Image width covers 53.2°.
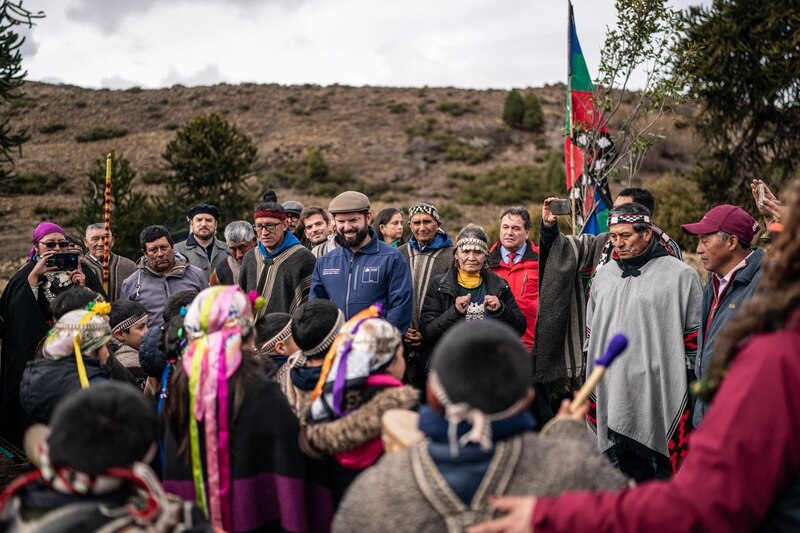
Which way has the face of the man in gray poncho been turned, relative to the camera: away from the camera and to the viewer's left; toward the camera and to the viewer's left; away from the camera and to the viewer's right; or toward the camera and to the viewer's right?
toward the camera and to the viewer's left

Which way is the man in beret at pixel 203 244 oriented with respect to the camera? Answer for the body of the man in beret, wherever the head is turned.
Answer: toward the camera

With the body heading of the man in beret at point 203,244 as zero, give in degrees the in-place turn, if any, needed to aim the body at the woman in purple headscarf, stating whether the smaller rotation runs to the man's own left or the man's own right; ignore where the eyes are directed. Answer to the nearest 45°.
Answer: approximately 45° to the man's own right

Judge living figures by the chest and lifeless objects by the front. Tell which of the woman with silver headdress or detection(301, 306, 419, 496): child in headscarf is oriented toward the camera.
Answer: the woman with silver headdress

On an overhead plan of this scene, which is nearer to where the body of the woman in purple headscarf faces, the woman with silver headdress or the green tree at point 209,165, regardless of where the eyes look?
the woman with silver headdress

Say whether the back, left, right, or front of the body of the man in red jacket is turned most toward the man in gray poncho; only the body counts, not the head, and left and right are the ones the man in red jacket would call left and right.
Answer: left

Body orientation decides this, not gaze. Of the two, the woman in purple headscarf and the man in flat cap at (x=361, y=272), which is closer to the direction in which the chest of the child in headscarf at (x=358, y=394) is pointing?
the man in flat cap

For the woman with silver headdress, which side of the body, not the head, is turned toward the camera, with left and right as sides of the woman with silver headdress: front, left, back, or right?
front

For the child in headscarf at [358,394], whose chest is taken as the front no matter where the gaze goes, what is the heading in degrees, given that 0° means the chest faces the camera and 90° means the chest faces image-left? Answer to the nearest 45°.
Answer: approximately 225°

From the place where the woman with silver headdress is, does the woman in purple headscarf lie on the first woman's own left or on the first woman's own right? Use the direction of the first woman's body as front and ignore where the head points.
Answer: on the first woman's own right

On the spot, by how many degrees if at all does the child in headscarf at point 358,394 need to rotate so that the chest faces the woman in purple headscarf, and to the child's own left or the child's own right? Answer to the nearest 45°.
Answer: approximately 90° to the child's own left

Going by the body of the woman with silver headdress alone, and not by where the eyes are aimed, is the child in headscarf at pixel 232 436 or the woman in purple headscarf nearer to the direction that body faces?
the child in headscarf

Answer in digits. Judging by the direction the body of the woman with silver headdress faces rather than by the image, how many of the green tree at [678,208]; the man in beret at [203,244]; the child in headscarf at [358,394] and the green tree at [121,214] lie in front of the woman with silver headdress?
1

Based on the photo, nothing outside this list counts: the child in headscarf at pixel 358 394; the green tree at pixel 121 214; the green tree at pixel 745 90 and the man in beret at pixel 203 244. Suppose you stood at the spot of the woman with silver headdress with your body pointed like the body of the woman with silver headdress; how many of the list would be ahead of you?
1

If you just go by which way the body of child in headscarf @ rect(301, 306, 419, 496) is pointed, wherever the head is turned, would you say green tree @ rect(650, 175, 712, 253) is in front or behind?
in front

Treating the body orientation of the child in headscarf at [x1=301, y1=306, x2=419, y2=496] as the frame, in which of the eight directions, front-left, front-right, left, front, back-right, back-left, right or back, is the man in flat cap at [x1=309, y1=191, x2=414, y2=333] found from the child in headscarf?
front-left

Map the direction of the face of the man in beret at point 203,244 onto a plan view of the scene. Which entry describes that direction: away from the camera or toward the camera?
toward the camera

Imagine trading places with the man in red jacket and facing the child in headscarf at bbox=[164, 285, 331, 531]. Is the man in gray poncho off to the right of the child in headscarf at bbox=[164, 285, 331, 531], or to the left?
left
